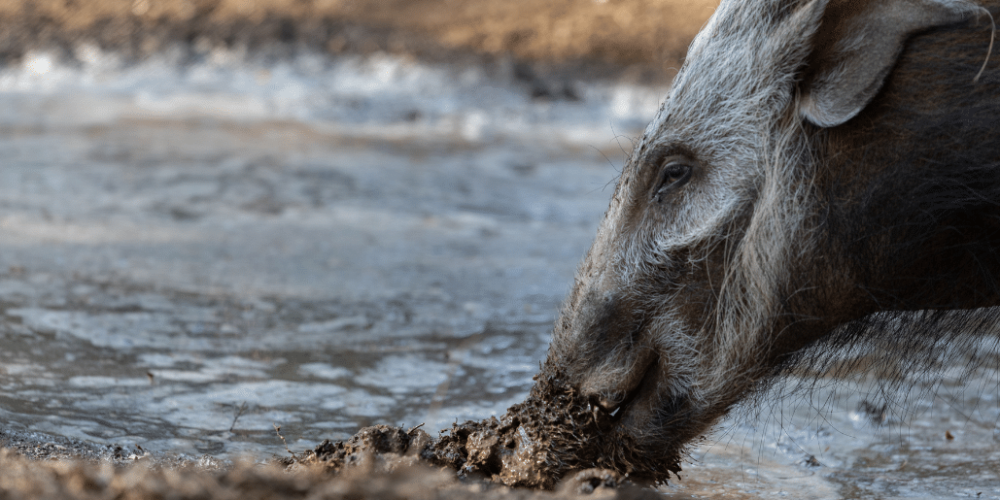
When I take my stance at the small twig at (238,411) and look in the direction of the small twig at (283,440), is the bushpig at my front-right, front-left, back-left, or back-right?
front-left

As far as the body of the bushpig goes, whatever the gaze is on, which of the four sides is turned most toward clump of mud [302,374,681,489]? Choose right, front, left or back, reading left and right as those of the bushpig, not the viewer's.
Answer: front

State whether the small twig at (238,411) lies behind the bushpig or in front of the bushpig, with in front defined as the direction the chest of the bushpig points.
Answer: in front

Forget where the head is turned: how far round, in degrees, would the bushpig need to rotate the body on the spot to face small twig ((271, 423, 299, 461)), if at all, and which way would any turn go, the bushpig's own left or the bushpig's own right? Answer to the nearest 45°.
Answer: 0° — it already faces it

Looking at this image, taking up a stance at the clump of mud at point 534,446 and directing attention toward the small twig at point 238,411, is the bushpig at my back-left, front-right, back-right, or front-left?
back-right

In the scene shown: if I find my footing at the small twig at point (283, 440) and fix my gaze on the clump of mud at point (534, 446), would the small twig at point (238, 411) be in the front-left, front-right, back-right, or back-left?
back-left

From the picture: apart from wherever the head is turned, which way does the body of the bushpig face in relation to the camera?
to the viewer's left
